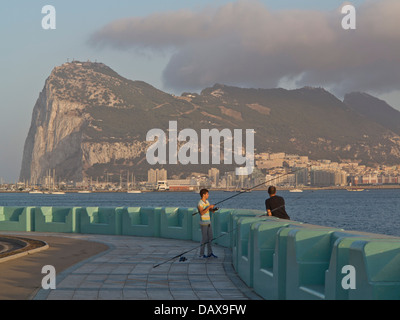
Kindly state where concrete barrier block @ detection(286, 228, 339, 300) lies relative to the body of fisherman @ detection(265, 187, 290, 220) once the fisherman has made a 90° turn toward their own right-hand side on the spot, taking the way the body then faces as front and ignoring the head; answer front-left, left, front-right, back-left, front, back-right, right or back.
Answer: right

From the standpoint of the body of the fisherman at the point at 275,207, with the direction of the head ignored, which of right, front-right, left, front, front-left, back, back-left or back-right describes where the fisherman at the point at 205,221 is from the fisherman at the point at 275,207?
front-left

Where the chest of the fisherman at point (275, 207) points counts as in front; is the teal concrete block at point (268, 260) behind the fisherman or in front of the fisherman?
behind

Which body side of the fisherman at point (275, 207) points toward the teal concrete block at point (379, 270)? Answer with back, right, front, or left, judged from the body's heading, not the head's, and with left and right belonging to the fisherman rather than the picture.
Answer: back

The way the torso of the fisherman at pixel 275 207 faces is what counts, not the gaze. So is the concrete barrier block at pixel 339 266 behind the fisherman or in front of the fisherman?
behind

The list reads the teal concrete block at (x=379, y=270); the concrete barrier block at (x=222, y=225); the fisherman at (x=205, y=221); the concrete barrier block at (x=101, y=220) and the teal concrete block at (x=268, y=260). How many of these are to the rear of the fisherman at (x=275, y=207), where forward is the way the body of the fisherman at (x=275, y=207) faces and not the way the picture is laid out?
2

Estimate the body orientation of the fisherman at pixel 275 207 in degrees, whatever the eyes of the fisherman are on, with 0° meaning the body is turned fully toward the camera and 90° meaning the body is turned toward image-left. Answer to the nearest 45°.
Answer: approximately 180°

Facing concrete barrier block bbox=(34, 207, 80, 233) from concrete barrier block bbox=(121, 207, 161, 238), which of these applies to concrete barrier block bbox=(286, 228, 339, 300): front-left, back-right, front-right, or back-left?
back-left

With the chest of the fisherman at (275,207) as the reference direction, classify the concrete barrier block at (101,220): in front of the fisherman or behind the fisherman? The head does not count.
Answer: in front

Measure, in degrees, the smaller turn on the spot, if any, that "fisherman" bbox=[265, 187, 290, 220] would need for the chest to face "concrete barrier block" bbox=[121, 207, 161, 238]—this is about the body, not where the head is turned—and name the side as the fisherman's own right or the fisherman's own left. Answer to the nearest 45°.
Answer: approximately 45° to the fisherman's own left
